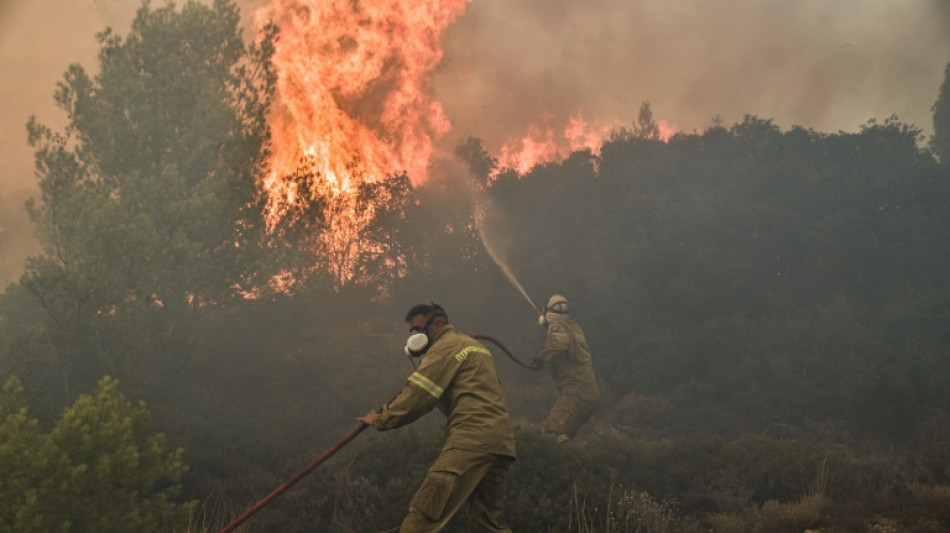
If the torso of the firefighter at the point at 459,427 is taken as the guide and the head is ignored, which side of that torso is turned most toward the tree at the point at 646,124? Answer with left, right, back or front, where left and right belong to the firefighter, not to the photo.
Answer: right

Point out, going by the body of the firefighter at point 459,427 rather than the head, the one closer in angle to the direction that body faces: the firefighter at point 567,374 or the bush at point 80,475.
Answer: the bush

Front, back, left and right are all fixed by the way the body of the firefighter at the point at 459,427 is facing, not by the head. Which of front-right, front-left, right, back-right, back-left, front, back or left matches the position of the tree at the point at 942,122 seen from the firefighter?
back-right

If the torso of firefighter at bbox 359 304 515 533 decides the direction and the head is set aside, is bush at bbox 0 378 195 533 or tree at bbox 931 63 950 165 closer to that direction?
the bush

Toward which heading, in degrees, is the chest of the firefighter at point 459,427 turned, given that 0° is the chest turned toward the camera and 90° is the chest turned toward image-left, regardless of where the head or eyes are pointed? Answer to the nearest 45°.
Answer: approximately 90°

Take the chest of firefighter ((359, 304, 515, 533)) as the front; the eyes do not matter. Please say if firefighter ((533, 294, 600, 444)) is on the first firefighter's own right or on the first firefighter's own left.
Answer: on the first firefighter's own right
